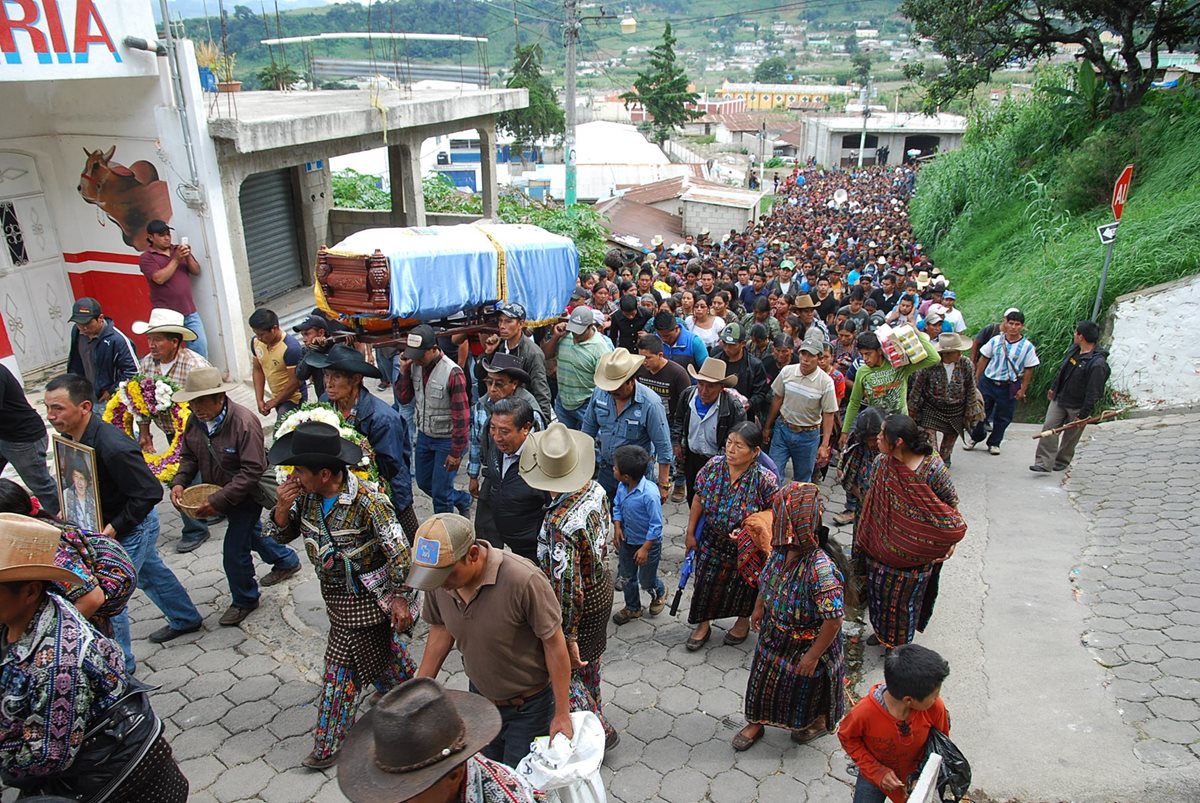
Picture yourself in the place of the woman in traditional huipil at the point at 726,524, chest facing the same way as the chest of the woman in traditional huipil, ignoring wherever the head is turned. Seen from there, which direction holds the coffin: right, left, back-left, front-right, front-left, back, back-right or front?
right

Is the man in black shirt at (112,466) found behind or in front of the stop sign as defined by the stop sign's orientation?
in front

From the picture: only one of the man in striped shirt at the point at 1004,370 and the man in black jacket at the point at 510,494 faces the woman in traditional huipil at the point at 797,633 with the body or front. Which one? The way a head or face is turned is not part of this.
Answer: the man in striped shirt

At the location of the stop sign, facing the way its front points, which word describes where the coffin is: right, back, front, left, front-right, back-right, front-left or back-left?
front

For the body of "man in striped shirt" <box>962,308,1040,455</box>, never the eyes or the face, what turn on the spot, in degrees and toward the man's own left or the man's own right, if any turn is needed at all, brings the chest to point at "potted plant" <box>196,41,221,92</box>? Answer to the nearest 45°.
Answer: approximately 90° to the man's own right

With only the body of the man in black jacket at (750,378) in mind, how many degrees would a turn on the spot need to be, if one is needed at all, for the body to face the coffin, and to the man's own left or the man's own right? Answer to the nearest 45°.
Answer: approximately 45° to the man's own right

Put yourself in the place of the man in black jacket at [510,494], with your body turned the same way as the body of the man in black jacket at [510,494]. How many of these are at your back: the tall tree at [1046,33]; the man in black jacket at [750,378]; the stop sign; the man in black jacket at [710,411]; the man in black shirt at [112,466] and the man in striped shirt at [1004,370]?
5

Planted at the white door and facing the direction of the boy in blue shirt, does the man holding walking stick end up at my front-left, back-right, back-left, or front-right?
front-left

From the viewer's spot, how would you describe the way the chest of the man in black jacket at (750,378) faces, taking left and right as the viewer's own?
facing the viewer and to the left of the viewer

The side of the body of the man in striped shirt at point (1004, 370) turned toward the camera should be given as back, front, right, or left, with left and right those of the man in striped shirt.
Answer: front

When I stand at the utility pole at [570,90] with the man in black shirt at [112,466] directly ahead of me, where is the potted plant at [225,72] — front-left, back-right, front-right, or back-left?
front-right

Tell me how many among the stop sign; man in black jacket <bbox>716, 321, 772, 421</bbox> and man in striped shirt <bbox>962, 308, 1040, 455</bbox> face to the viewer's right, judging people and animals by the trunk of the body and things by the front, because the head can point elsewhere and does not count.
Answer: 0

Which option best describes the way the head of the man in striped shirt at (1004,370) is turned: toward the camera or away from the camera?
toward the camera

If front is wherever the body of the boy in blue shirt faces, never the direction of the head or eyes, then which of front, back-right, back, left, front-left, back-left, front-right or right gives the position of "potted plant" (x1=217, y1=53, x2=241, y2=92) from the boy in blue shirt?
right
